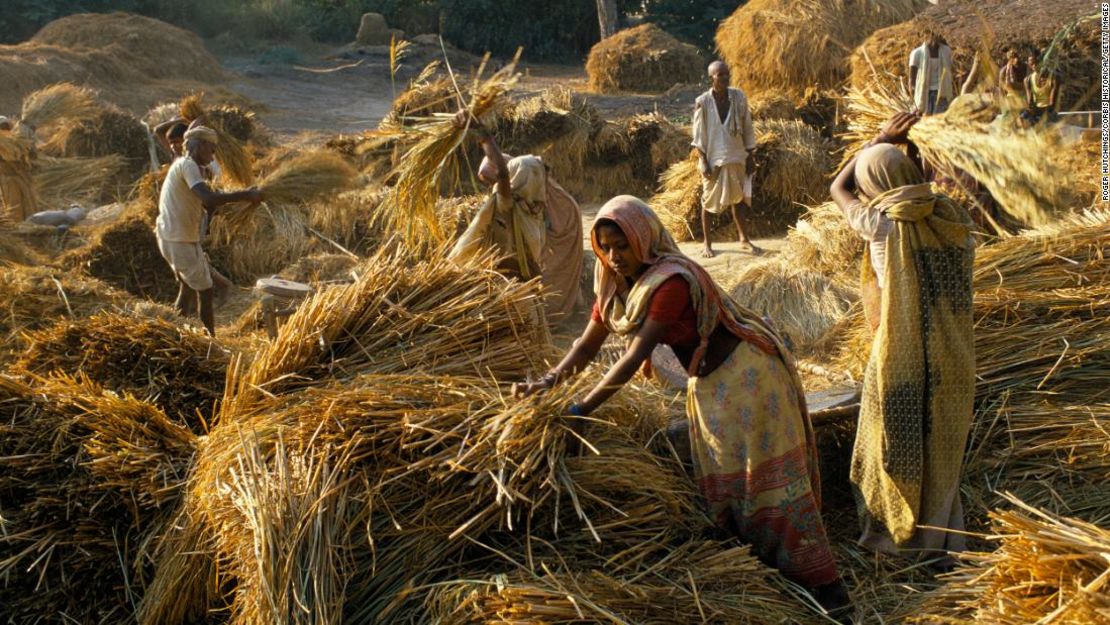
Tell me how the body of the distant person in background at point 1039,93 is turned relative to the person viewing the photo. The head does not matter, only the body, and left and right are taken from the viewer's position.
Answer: facing the viewer

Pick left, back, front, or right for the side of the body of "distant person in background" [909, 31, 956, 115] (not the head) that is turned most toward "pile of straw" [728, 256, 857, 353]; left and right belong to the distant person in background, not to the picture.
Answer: front

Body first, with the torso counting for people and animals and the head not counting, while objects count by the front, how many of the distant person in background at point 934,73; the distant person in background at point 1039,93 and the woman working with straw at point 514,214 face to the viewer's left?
1

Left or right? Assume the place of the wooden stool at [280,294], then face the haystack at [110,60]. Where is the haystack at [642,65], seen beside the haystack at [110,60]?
right

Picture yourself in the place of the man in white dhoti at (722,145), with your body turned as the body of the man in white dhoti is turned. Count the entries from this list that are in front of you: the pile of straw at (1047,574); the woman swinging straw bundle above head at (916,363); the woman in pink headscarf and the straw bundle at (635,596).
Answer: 4

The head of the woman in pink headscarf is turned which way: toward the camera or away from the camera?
toward the camera

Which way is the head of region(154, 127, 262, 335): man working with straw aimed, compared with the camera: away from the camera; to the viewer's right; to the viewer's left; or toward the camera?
to the viewer's right

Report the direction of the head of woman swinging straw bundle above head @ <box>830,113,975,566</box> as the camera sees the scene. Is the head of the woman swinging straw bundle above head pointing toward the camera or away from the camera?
away from the camera

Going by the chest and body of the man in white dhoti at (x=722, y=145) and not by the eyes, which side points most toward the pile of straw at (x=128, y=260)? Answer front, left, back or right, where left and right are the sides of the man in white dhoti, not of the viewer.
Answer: right

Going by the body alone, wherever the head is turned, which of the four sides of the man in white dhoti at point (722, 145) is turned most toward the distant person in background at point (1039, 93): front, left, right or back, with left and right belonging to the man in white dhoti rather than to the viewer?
left

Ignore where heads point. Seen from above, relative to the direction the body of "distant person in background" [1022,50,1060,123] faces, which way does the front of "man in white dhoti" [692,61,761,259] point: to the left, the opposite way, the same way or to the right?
the same way

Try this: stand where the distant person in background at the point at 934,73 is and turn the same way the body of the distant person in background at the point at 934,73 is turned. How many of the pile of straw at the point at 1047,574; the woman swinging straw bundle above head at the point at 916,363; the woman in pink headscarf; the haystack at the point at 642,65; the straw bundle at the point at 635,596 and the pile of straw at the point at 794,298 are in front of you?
5

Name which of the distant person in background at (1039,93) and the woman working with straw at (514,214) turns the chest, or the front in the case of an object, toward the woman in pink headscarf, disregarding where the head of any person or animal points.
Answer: the distant person in background

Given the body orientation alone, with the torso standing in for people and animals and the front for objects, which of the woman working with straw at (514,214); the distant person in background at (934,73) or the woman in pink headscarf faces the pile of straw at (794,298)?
the distant person in background

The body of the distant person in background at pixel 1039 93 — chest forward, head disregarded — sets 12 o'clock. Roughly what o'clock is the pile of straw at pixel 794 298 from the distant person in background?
The pile of straw is roughly at 1 o'clock from the distant person in background.

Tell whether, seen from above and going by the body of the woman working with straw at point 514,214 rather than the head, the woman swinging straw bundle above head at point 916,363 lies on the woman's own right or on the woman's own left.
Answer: on the woman's own left

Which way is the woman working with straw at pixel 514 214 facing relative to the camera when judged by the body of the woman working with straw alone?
to the viewer's left

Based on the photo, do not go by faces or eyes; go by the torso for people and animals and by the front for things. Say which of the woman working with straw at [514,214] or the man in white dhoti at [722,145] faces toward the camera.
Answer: the man in white dhoti

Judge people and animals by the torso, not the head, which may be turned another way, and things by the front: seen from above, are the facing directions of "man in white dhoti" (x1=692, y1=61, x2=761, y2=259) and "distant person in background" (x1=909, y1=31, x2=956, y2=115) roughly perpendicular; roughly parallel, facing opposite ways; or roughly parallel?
roughly parallel

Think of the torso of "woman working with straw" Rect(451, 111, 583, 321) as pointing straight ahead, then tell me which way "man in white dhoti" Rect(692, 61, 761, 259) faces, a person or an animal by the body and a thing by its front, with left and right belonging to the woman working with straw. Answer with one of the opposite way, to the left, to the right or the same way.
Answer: to the left

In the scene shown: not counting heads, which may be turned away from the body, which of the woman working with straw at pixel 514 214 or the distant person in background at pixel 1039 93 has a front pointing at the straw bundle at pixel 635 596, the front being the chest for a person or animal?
the distant person in background
